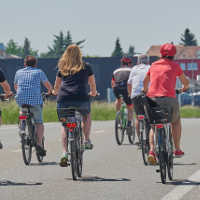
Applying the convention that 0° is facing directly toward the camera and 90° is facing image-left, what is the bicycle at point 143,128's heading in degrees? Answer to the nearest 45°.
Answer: approximately 180°

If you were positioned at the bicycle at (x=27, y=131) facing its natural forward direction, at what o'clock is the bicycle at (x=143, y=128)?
the bicycle at (x=143, y=128) is roughly at 3 o'clock from the bicycle at (x=27, y=131).

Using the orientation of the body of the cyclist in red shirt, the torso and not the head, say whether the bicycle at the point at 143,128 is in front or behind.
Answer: in front

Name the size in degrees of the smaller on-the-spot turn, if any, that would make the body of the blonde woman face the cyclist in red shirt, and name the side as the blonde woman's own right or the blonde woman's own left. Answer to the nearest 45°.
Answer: approximately 90° to the blonde woman's own right

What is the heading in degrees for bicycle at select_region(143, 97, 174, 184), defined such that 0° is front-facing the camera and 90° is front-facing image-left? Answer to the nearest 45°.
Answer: approximately 180°

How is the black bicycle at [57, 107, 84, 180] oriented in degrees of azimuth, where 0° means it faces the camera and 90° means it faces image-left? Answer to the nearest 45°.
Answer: approximately 180°

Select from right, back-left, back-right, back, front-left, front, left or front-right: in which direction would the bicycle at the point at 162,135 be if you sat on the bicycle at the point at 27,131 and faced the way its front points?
back-right

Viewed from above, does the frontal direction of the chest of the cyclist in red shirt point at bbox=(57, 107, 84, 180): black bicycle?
no

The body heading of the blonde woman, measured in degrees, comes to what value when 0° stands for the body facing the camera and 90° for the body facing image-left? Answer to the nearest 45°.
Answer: approximately 180°

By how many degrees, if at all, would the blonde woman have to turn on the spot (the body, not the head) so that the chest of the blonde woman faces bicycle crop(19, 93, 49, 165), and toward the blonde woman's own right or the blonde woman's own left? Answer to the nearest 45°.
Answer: approximately 45° to the blonde woman's own left

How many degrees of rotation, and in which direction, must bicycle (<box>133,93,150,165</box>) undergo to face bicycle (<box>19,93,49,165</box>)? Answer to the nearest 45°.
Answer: approximately 90° to its left

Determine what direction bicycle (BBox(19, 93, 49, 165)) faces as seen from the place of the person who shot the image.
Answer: facing away from the viewer

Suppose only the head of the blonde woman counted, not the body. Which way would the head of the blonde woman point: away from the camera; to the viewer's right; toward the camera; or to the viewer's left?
away from the camera

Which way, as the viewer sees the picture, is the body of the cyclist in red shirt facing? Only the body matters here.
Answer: away from the camera

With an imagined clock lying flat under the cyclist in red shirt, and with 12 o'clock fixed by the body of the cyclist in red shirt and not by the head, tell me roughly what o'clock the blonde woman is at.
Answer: The blonde woman is roughly at 9 o'clock from the cyclist in red shirt.
